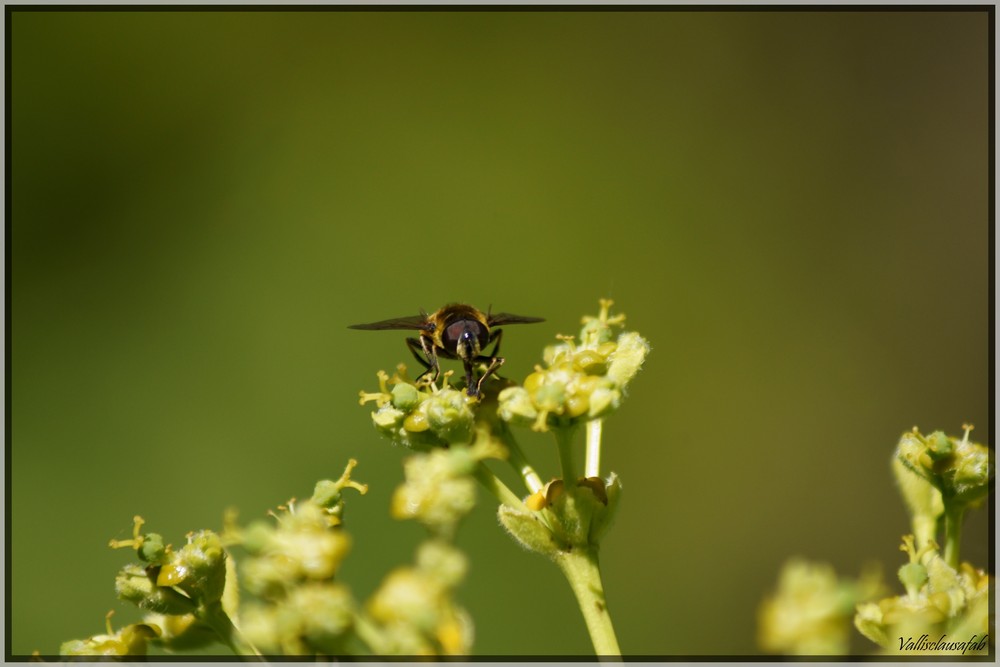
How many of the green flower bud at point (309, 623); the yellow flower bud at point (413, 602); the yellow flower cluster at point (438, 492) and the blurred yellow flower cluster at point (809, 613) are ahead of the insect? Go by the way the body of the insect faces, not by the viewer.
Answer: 4

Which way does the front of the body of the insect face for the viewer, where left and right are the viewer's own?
facing the viewer

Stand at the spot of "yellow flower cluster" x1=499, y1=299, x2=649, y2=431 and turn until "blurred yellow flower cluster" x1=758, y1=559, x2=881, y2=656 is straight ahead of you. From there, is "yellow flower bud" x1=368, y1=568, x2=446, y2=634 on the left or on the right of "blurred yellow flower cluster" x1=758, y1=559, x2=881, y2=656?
right

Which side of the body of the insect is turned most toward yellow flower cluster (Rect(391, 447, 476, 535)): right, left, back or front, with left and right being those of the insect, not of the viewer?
front

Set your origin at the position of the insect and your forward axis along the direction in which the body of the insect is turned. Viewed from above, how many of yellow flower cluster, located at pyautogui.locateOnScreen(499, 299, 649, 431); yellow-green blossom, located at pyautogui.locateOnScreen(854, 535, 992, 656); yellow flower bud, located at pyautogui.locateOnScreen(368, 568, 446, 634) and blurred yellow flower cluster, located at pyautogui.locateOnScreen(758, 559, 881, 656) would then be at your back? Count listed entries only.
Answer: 0

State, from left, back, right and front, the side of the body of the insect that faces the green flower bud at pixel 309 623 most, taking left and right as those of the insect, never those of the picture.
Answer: front

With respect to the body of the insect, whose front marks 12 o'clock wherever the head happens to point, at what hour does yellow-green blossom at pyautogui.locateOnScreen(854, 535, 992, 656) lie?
The yellow-green blossom is roughly at 9 o'clock from the insect.

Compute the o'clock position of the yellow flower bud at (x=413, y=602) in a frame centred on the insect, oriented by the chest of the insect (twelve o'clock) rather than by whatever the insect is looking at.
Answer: The yellow flower bud is roughly at 12 o'clock from the insect.
